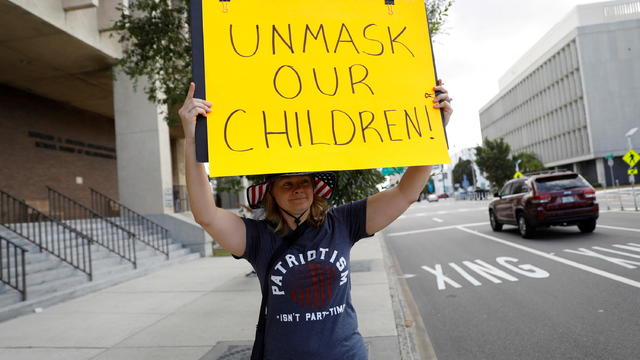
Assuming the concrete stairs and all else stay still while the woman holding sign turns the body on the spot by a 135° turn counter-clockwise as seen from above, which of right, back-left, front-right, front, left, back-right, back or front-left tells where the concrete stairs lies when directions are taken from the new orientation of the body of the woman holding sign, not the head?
left

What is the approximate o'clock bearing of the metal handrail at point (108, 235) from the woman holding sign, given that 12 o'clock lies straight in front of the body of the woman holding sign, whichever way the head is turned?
The metal handrail is roughly at 5 o'clock from the woman holding sign.

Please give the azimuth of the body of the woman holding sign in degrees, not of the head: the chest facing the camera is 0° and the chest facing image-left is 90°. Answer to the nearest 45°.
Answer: approximately 0°

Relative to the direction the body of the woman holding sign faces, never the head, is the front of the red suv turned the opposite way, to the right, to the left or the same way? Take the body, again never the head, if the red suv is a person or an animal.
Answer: the opposite way

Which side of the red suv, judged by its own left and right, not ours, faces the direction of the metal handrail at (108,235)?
left

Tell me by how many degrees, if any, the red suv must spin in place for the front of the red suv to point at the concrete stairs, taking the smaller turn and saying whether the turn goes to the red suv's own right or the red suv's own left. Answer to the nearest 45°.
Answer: approximately 90° to the red suv's own left

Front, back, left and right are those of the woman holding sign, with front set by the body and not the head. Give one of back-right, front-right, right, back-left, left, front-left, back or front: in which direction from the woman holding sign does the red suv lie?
back-left

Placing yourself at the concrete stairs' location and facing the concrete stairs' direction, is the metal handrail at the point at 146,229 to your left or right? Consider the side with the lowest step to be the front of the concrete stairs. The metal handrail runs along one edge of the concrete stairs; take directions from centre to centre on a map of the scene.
on your left

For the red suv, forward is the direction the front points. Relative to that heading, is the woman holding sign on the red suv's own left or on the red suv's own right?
on the red suv's own left

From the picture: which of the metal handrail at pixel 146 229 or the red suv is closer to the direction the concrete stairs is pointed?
the red suv
